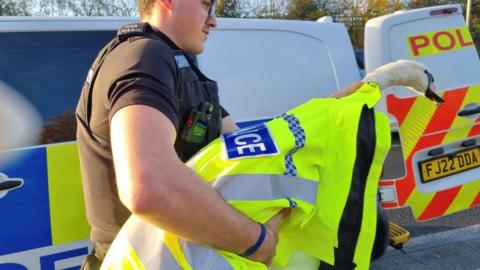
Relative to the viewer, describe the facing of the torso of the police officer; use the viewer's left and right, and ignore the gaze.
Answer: facing to the right of the viewer

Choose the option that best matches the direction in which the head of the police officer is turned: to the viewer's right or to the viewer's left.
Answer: to the viewer's right

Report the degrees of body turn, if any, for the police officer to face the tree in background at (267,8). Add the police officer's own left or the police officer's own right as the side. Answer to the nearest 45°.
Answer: approximately 90° to the police officer's own left

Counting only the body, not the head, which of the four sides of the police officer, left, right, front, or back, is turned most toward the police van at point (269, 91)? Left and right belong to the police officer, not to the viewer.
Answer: left
